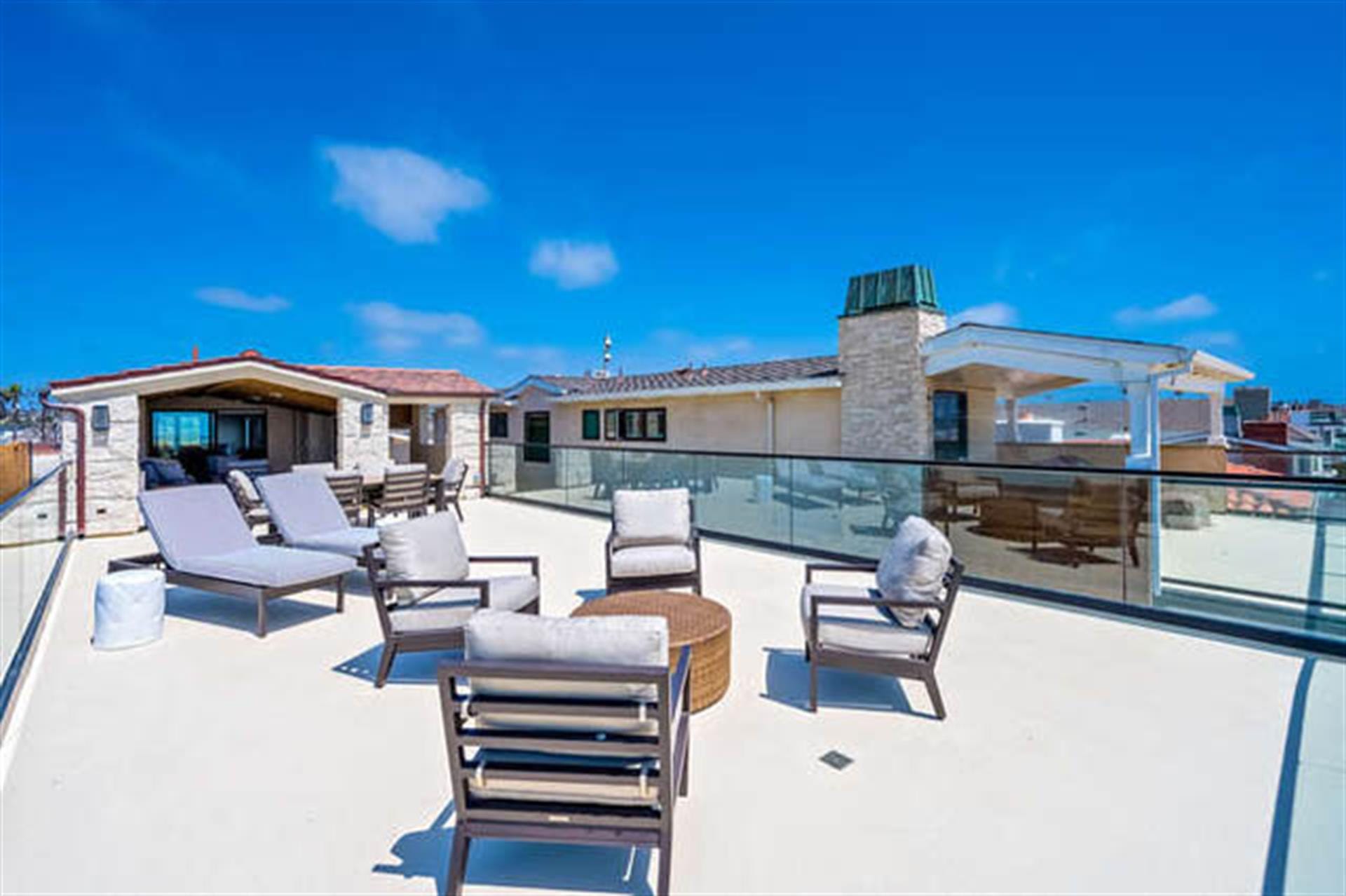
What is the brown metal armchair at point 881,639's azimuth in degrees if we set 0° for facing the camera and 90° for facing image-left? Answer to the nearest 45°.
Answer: approximately 90°

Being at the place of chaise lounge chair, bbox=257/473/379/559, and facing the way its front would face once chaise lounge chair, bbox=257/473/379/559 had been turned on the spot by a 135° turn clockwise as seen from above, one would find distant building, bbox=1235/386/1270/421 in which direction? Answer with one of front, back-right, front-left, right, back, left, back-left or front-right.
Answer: back

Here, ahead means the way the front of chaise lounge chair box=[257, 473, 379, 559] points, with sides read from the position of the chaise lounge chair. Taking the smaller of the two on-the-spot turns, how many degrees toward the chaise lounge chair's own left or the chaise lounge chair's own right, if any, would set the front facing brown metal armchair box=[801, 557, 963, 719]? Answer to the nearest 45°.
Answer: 0° — it already faces it

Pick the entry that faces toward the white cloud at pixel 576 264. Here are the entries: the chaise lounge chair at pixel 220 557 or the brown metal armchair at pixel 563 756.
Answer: the brown metal armchair

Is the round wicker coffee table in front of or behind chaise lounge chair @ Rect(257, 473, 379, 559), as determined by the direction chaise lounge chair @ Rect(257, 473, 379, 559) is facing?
in front

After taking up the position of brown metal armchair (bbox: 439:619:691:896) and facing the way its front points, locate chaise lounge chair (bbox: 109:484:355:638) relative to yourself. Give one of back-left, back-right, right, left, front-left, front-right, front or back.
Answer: front-left

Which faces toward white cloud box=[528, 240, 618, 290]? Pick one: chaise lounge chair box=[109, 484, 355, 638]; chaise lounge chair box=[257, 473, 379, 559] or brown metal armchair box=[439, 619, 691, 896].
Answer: the brown metal armchair

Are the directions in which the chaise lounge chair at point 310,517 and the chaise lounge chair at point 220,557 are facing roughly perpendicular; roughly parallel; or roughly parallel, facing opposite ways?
roughly parallel

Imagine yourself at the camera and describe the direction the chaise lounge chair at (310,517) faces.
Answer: facing the viewer and to the right of the viewer

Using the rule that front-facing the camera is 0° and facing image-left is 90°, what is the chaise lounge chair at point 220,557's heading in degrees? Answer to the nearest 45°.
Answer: approximately 315°

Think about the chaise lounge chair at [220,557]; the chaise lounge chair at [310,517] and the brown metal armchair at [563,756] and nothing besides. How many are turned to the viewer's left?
0

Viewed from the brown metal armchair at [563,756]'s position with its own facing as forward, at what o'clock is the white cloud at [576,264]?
The white cloud is roughly at 12 o'clock from the brown metal armchair.

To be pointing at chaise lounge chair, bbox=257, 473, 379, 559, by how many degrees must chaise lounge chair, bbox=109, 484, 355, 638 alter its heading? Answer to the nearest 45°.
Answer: approximately 90° to its left

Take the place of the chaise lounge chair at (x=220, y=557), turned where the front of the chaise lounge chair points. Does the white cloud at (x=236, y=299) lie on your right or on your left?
on your left

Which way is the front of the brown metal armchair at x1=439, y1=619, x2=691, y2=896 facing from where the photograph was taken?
facing away from the viewer

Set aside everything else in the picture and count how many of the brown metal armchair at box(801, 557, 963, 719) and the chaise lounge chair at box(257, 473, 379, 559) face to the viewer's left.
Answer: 1

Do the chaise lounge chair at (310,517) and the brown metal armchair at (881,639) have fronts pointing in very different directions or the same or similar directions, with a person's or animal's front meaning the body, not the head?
very different directions
